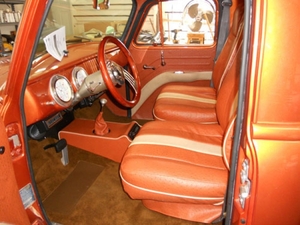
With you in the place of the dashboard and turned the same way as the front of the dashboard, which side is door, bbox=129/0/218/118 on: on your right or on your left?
on your left

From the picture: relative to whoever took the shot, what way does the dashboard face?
facing the viewer and to the right of the viewer

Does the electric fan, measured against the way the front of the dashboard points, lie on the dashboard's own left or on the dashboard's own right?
on the dashboard's own left
